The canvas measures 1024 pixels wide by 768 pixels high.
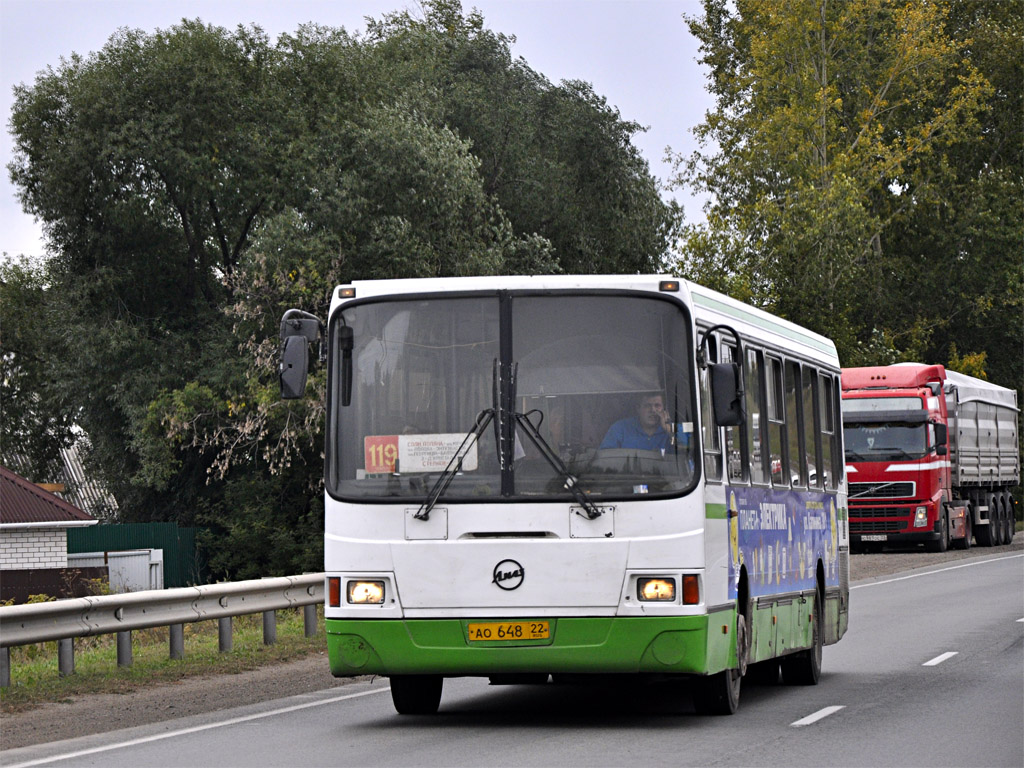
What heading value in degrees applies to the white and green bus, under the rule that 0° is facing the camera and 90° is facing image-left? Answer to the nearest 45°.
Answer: approximately 0°

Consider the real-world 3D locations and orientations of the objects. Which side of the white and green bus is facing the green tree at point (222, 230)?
back

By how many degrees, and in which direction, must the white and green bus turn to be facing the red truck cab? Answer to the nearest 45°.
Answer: approximately 180°
